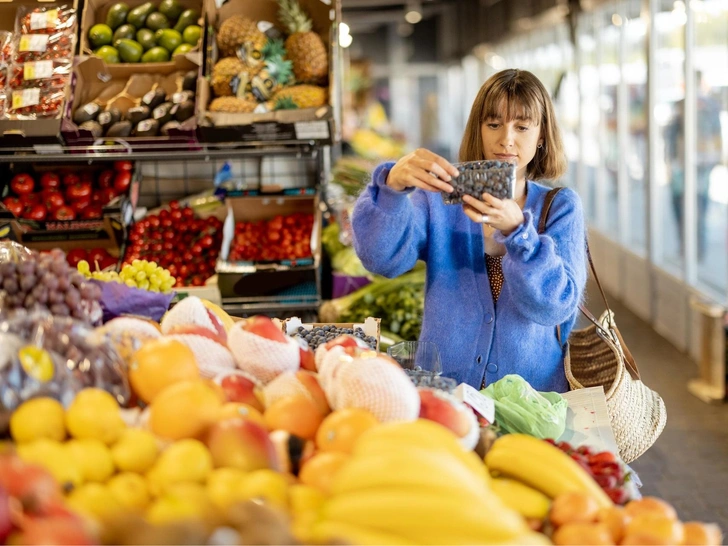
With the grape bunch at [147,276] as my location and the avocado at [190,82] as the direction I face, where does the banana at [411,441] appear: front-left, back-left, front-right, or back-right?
back-right

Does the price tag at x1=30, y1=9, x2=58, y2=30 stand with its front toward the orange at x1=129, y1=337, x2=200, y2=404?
yes

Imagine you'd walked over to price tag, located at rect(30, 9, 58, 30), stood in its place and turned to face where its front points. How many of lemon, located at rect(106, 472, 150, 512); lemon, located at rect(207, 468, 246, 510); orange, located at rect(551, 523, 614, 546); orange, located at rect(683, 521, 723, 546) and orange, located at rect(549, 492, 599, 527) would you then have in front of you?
5

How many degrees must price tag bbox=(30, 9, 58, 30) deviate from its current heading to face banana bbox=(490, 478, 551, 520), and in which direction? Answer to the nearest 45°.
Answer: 0° — it already faces it

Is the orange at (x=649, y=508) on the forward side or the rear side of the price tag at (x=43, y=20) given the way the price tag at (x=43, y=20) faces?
on the forward side

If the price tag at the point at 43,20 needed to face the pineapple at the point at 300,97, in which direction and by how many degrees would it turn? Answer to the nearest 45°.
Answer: approximately 45° to its left

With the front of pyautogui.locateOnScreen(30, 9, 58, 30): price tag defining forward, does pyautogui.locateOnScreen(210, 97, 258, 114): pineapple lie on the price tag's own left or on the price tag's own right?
on the price tag's own left

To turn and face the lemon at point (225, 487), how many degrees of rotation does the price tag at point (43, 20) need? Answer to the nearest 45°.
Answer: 0° — it already faces it

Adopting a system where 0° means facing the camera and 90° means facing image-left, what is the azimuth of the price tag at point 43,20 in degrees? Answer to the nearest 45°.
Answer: approximately 0°

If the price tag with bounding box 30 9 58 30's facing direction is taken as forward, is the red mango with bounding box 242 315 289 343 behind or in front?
in front

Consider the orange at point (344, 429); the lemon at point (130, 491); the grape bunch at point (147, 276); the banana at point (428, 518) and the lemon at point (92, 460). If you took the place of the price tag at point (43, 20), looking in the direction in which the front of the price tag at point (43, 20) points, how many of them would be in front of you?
5

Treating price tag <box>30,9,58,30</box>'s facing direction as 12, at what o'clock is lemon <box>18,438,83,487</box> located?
The lemon is roughly at 12 o'clock from the price tag.
